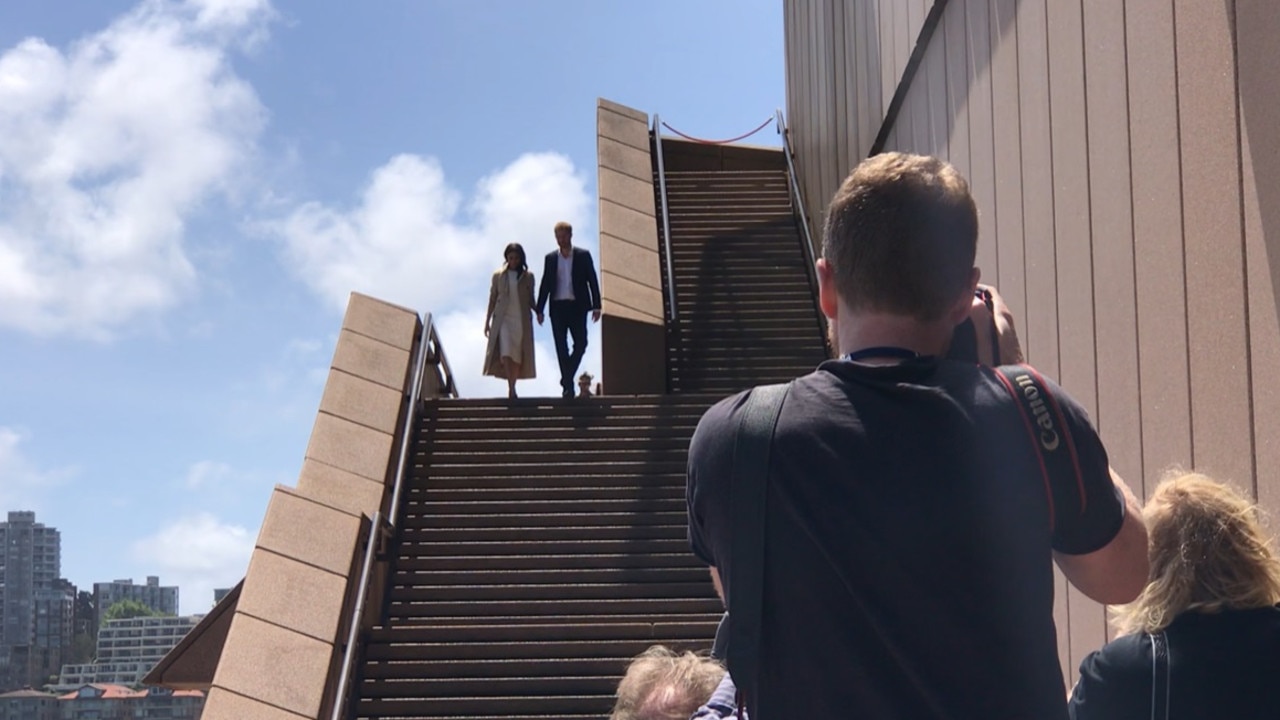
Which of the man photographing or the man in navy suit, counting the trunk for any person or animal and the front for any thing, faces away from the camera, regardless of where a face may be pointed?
the man photographing

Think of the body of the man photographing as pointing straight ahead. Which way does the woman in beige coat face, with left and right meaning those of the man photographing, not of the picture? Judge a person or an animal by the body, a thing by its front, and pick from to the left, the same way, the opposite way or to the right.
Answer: the opposite way

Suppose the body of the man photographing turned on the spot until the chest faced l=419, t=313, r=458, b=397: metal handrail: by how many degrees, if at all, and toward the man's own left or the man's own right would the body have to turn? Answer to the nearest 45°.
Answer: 0° — they already face it

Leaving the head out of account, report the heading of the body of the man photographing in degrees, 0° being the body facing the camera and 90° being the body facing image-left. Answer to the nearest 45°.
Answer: approximately 180°

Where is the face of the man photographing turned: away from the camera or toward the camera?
away from the camera

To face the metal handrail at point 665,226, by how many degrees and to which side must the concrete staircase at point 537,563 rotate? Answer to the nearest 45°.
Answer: approximately 180°

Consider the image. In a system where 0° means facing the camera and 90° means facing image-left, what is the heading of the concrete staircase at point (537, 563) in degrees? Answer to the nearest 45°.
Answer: approximately 0°

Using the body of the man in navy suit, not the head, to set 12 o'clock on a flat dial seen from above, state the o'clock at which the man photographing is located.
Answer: The man photographing is roughly at 12 o'clock from the man in navy suit.

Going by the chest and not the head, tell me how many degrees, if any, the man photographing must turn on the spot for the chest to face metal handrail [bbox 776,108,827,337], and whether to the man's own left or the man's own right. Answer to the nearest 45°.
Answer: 0° — they already face it

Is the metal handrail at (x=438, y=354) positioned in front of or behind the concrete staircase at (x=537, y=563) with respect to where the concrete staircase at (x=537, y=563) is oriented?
behind
